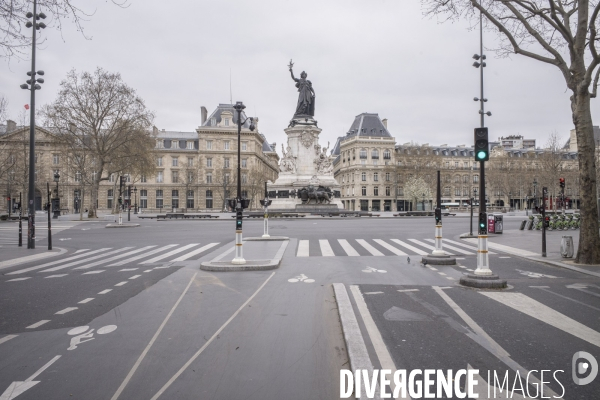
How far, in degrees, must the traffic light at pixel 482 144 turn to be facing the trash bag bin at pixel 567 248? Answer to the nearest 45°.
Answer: approximately 135° to its left

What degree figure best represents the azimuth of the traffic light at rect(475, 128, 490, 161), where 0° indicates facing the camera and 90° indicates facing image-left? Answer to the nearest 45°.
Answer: approximately 0°

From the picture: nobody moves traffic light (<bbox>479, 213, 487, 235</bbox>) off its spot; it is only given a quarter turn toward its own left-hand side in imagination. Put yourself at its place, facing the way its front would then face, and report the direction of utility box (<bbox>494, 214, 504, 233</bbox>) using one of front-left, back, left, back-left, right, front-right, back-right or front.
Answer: left

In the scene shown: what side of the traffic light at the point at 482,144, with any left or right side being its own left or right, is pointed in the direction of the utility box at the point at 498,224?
back

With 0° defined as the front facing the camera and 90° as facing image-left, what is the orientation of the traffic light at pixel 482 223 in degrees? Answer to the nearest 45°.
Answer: approximately 0°

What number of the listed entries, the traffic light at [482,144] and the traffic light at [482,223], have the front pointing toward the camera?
2
